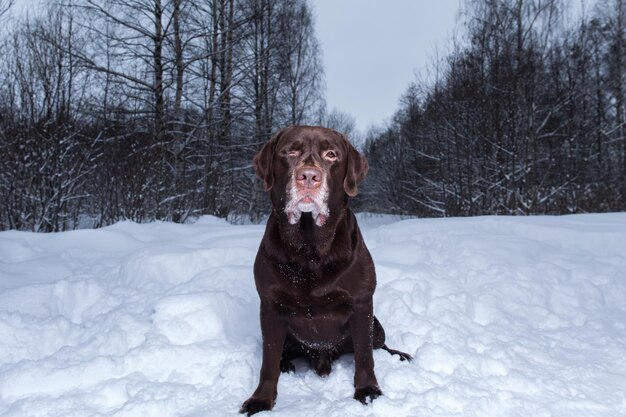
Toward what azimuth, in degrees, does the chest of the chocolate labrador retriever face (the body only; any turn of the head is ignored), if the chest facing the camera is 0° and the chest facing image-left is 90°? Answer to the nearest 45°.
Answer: approximately 0°
